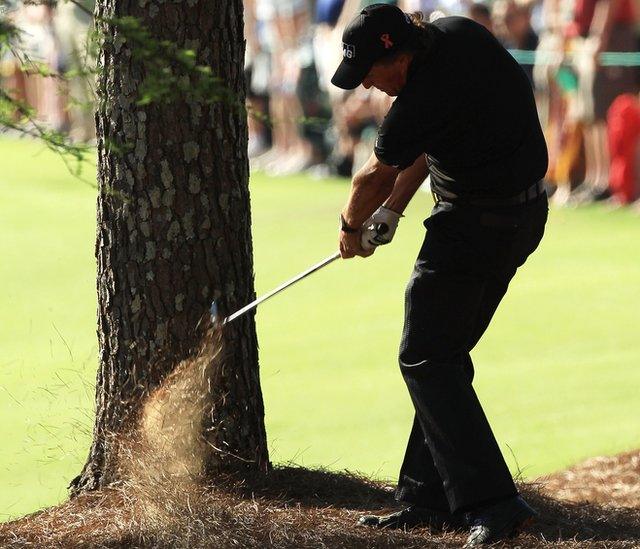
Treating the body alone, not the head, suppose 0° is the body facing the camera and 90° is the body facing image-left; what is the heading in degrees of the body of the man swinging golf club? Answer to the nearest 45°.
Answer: approximately 90°

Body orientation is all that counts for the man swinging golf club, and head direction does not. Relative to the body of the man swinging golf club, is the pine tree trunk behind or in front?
in front
